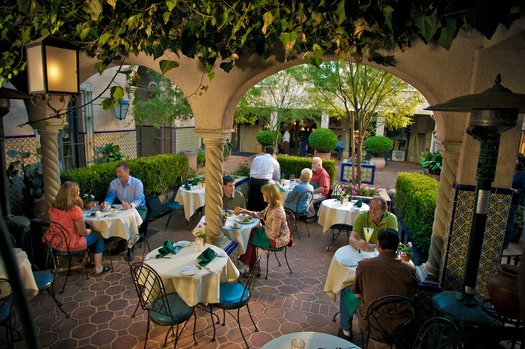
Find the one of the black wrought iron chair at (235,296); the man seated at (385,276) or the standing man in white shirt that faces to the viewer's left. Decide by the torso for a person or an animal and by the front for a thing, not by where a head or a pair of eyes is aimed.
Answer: the black wrought iron chair

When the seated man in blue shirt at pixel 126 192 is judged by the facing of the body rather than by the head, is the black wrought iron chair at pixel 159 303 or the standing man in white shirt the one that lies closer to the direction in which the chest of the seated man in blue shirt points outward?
the black wrought iron chair

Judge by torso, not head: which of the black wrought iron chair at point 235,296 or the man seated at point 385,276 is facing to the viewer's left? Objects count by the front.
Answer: the black wrought iron chair

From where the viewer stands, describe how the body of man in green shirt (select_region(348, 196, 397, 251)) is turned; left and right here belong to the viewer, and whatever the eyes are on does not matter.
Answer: facing the viewer and to the left of the viewer

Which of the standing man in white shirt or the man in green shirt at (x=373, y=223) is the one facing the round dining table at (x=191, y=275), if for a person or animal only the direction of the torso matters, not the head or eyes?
the man in green shirt

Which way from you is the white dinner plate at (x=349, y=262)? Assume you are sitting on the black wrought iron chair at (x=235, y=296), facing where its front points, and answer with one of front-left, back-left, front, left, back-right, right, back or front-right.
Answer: back

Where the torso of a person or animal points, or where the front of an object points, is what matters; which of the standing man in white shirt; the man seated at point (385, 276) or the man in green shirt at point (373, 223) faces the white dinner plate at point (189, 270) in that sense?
the man in green shirt

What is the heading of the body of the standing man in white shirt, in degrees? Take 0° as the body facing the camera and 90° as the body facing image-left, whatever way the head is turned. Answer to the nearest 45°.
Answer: approximately 225°

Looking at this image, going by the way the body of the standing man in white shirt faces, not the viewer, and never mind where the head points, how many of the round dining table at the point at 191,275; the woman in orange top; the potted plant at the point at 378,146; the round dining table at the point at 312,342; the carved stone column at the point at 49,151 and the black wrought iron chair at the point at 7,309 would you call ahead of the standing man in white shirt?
1

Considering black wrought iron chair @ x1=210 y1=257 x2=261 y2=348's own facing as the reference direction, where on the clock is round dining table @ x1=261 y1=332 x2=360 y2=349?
The round dining table is roughly at 8 o'clock from the black wrought iron chair.

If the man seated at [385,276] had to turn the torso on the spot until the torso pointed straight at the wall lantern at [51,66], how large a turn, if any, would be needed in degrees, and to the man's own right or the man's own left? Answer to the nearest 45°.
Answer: approximately 90° to the man's own left

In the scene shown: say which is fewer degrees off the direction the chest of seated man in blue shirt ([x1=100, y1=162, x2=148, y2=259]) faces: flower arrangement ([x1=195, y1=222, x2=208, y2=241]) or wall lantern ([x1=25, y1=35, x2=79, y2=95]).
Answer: the wall lantern

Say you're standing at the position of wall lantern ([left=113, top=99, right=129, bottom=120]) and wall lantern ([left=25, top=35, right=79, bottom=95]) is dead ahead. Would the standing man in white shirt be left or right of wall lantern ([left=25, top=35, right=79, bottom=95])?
left

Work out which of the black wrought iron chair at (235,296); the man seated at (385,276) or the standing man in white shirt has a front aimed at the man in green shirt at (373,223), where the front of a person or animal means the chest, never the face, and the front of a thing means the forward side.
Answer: the man seated

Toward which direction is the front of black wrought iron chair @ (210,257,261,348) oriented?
to the viewer's left

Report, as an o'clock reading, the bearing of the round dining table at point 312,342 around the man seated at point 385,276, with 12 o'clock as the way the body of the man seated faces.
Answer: The round dining table is roughly at 7 o'clock from the man seated.

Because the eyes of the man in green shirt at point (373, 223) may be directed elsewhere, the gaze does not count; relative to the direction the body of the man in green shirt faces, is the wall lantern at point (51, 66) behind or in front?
in front

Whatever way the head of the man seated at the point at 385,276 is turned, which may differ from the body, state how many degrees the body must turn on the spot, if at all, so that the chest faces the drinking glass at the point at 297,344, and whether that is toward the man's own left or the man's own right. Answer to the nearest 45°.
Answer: approximately 135° to the man's own left

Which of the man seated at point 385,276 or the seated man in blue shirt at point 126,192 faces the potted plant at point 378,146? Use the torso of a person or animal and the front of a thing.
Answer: the man seated

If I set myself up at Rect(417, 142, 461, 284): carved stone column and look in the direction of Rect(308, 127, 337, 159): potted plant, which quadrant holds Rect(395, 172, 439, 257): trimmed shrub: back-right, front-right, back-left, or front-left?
front-right
